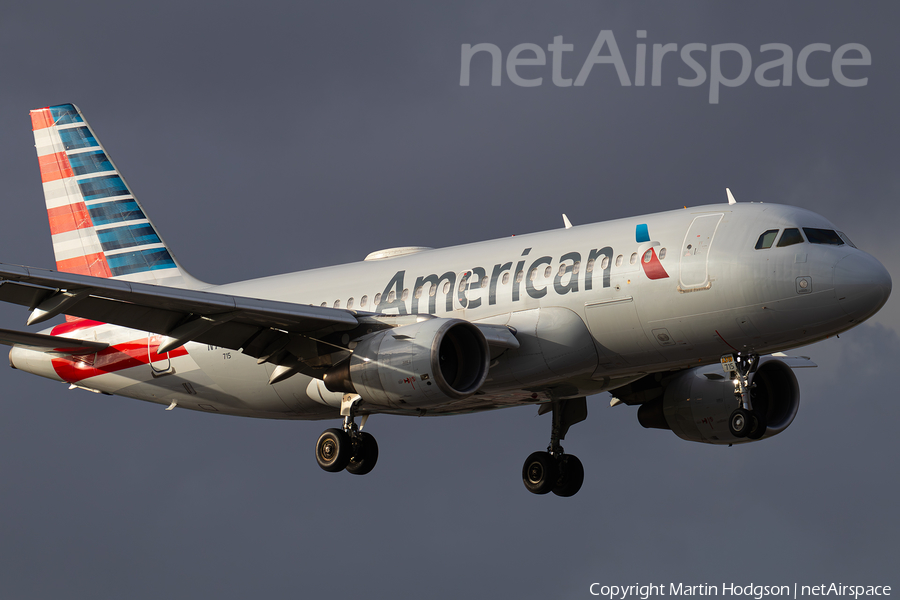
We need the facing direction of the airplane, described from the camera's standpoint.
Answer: facing the viewer and to the right of the viewer
